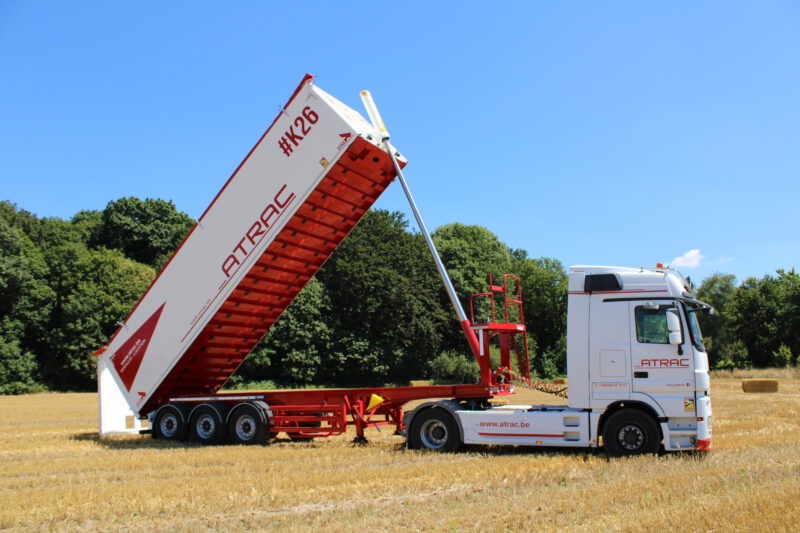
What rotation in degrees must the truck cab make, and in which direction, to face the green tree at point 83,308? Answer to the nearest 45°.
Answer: approximately 135° to its left

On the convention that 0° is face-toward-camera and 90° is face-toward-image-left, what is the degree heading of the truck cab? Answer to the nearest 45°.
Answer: approximately 270°

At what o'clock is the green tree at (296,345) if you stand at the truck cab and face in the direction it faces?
The green tree is roughly at 8 o'clock from the truck cab.

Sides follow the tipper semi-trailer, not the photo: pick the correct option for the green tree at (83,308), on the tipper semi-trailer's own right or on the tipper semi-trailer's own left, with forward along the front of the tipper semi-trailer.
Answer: on the tipper semi-trailer's own left

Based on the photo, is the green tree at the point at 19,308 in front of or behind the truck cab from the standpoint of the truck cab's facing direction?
behind

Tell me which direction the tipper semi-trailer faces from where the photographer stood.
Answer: facing to the right of the viewer

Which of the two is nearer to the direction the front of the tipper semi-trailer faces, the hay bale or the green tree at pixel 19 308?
the hay bale

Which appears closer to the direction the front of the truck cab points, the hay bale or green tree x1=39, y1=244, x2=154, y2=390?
the hay bale

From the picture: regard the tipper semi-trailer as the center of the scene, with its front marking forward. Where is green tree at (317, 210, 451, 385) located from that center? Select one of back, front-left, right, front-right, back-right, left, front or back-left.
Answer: left

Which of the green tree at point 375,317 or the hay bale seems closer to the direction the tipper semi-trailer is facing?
the hay bale
